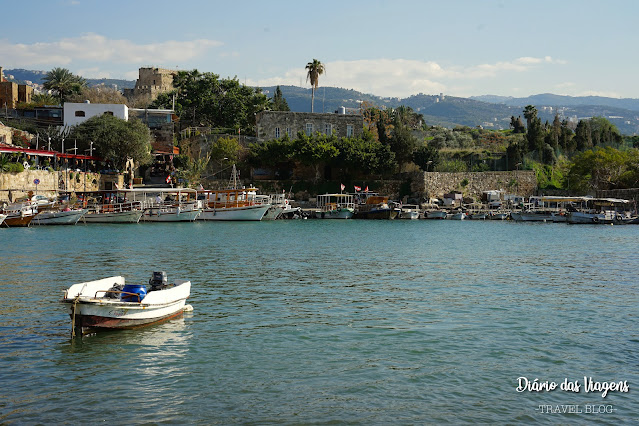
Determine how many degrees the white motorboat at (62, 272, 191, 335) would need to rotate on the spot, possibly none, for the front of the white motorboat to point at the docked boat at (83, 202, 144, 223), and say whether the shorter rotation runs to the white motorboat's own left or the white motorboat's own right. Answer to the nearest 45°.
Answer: approximately 135° to the white motorboat's own right

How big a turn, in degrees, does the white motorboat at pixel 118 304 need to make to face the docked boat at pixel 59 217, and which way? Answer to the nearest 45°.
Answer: approximately 135° to its right

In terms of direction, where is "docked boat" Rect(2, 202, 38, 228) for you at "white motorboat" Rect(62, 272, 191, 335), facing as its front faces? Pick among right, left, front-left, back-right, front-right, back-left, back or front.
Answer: back-right

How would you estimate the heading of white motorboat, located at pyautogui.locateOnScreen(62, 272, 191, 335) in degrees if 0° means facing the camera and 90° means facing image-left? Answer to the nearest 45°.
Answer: approximately 45°
